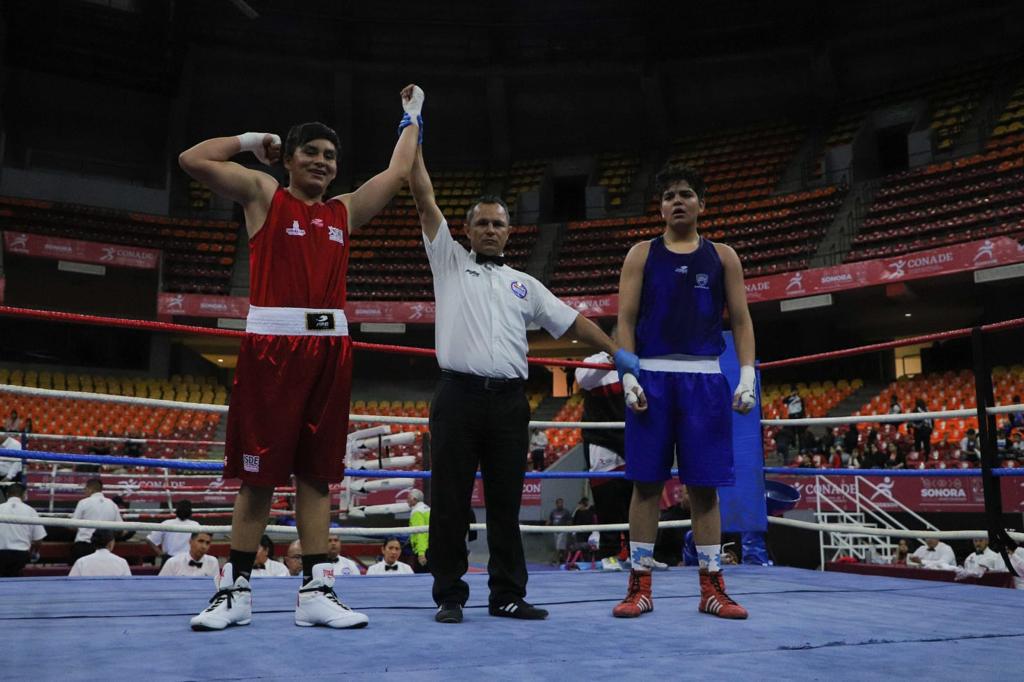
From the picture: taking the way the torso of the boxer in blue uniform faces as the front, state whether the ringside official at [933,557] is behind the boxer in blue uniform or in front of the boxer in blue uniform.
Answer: behind

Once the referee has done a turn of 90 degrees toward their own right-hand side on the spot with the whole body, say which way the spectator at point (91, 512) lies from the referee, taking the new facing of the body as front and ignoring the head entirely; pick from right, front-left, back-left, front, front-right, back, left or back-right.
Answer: front-right

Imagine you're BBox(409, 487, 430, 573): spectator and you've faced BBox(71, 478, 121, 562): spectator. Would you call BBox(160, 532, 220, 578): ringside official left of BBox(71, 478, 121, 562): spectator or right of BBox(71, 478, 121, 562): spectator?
left

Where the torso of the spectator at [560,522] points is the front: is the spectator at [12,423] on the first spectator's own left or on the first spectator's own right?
on the first spectator's own right

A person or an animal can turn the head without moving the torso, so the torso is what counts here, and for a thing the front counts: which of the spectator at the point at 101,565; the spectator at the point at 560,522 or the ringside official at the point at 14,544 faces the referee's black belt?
the spectator at the point at 560,522
